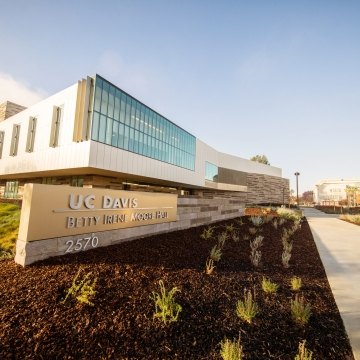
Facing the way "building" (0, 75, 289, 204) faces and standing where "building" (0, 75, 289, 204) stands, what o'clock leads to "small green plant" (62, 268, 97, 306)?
The small green plant is roughly at 1 o'clock from the building.

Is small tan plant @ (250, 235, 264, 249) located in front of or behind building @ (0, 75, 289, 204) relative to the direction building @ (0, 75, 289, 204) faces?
in front

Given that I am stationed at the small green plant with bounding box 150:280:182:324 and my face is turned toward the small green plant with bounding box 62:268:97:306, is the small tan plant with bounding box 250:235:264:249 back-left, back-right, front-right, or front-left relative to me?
back-right

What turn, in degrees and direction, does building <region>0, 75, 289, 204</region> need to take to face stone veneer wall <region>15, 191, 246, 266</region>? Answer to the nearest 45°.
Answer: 0° — it already faces it

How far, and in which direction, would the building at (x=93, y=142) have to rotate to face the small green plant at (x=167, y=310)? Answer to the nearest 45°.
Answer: approximately 45° to its right

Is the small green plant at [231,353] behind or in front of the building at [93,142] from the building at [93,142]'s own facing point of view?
in front

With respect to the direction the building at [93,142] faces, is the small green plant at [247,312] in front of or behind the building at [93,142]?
in front

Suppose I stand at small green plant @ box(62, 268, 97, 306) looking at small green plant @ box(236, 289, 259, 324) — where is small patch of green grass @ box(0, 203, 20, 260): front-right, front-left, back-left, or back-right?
back-left

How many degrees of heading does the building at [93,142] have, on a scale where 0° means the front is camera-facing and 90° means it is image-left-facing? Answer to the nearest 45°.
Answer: approximately 315°

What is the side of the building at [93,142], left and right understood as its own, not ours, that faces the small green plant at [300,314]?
front

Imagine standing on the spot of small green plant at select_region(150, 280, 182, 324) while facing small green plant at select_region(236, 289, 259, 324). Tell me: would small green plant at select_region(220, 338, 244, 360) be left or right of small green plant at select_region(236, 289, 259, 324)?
right
